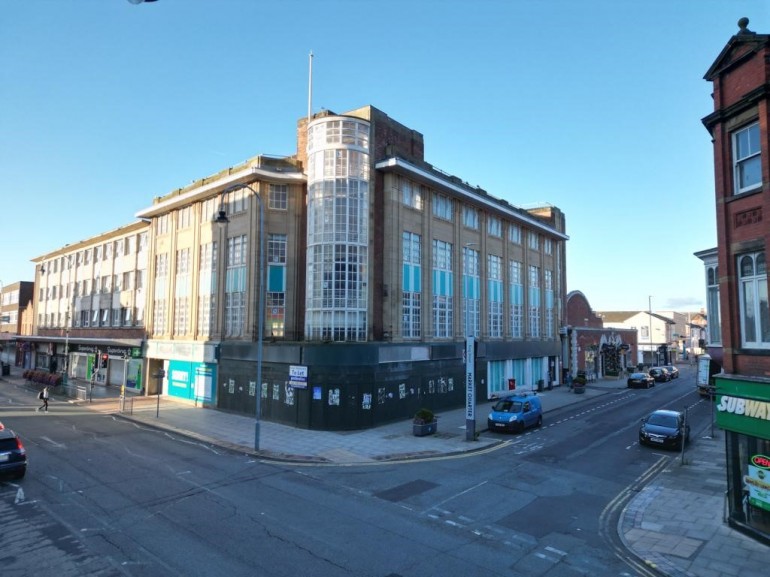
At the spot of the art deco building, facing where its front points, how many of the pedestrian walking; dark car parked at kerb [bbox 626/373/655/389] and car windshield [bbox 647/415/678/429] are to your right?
1

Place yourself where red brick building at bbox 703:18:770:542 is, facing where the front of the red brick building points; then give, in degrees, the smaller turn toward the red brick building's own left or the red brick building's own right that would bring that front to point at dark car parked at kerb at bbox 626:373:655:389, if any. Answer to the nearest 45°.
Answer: approximately 135° to the red brick building's own right

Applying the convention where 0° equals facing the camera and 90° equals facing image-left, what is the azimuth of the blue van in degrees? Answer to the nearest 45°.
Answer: approximately 45°

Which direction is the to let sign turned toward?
toward the camera

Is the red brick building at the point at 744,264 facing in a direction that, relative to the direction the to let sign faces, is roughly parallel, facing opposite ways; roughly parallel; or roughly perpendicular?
roughly perpendicular

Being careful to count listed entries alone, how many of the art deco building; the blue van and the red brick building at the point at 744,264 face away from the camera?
0

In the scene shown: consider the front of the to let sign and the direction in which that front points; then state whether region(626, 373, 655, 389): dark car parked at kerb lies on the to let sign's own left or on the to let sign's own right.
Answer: on the to let sign's own left

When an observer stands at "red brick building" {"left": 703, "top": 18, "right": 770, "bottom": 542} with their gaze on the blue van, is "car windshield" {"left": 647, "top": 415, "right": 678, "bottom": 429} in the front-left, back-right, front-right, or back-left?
front-right

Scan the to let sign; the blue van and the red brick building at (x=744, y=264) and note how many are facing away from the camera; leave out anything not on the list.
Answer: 0

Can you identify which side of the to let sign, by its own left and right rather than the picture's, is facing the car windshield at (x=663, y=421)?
left

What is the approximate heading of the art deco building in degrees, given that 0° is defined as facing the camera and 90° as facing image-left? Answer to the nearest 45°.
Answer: approximately 0°

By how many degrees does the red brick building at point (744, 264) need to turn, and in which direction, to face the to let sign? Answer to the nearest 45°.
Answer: approximately 45° to its right

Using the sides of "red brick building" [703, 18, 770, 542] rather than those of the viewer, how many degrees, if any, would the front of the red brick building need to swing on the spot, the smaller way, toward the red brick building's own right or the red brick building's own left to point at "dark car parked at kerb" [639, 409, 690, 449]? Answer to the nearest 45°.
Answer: approximately 135° to the red brick building's own right

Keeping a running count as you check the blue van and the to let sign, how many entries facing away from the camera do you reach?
0
